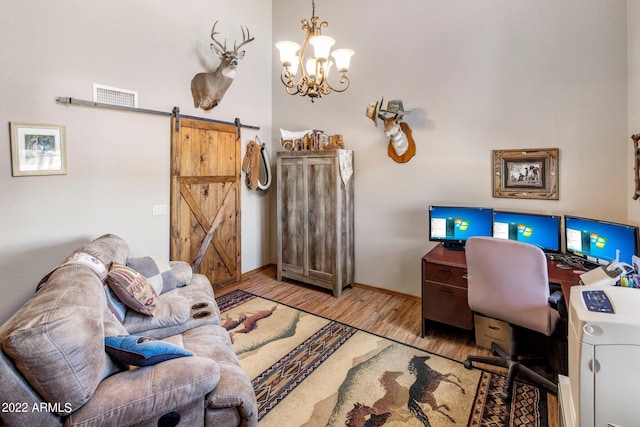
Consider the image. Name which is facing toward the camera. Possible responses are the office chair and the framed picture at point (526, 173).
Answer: the framed picture

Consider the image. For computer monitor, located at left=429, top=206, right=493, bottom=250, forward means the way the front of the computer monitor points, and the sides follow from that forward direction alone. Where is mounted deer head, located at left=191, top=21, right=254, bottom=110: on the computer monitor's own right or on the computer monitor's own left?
on the computer monitor's own right

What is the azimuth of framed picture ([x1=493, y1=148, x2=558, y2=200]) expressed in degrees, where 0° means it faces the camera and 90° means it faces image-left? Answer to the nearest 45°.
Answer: approximately 0°

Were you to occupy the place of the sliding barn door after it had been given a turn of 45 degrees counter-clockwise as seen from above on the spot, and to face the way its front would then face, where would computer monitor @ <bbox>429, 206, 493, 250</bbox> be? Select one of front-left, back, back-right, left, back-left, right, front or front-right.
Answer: front-right

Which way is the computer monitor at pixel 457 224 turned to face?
toward the camera

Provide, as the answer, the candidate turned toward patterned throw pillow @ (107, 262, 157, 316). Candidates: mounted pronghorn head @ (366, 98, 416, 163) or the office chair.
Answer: the mounted pronghorn head

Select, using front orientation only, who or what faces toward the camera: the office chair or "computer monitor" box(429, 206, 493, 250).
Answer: the computer monitor

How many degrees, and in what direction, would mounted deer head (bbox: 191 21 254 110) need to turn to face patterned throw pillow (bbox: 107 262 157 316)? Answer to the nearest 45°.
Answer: approximately 45° to its right

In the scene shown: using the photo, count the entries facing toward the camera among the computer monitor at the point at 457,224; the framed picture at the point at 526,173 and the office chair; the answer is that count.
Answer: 2

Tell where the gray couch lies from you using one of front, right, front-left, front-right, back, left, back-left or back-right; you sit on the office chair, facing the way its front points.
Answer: back

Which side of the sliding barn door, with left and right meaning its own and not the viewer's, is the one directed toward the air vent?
right

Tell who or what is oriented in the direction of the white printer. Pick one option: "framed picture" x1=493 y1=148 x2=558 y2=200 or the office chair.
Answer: the framed picture

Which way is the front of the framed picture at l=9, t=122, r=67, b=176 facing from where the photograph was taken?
facing the viewer and to the right of the viewer

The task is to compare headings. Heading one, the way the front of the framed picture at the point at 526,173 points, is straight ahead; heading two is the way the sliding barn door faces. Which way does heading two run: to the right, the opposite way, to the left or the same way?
to the left

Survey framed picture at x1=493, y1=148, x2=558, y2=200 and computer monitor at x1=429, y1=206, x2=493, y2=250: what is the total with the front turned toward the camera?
2
